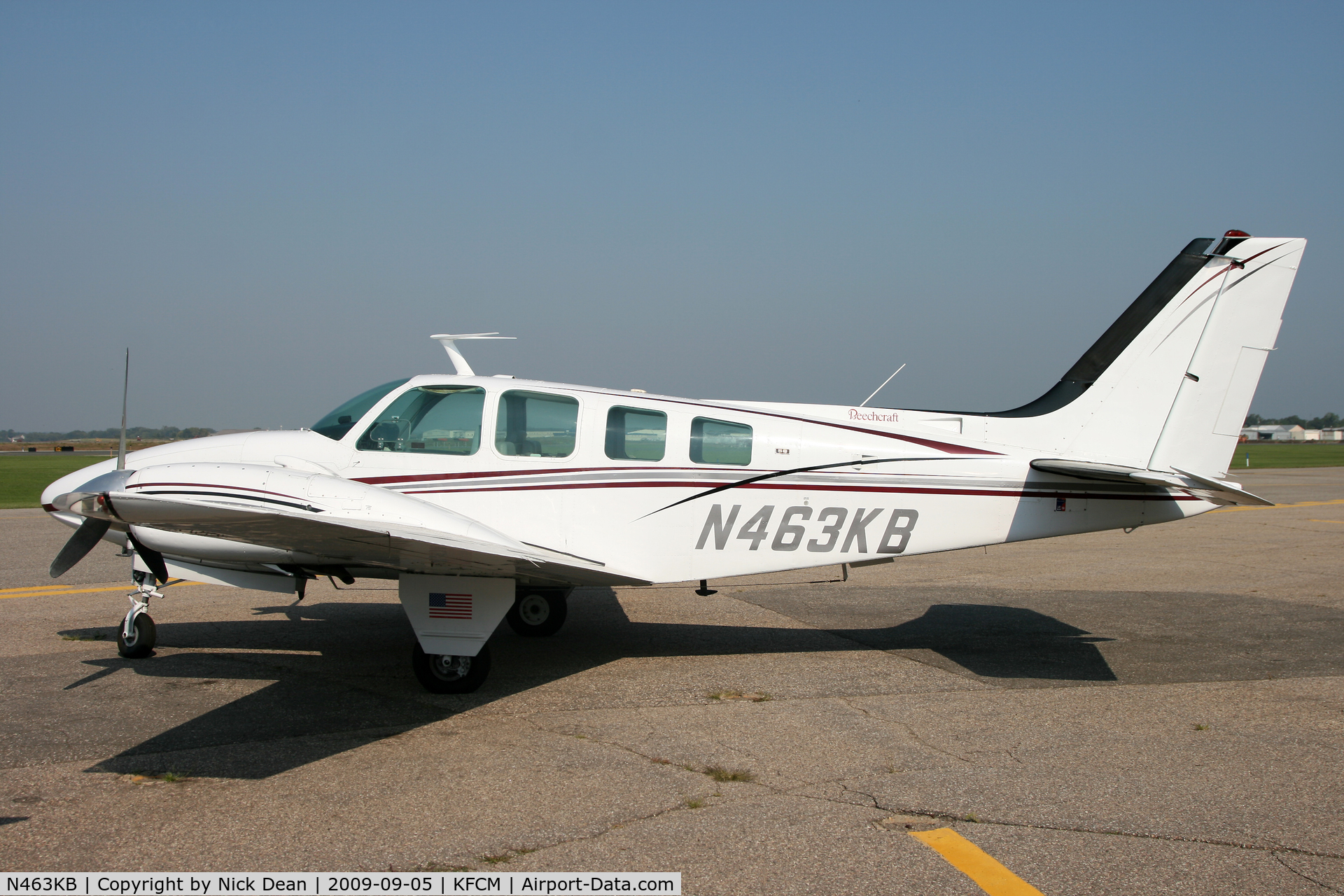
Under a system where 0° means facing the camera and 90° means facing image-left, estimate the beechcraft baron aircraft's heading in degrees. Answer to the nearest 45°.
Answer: approximately 90°
